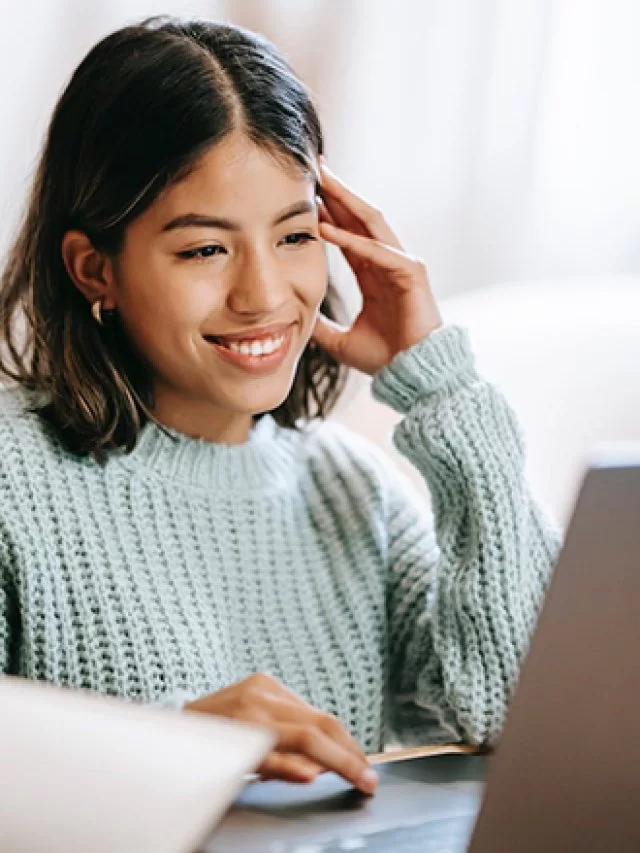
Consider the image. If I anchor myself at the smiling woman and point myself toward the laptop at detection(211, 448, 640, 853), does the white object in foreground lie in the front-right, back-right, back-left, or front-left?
front-right

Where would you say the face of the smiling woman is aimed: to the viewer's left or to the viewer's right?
to the viewer's right

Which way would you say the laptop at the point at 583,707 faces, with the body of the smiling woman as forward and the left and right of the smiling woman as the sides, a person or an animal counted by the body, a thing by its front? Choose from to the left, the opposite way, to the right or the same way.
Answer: the opposite way

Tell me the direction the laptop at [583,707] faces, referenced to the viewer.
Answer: facing away from the viewer and to the left of the viewer

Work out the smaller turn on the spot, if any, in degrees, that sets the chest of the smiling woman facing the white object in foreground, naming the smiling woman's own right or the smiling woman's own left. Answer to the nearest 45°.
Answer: approximately 45° to the smiling woman's own right

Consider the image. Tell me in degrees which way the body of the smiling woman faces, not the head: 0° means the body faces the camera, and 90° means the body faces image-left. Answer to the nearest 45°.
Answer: approximately 315°

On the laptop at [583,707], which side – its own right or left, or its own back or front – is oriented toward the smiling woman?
front
